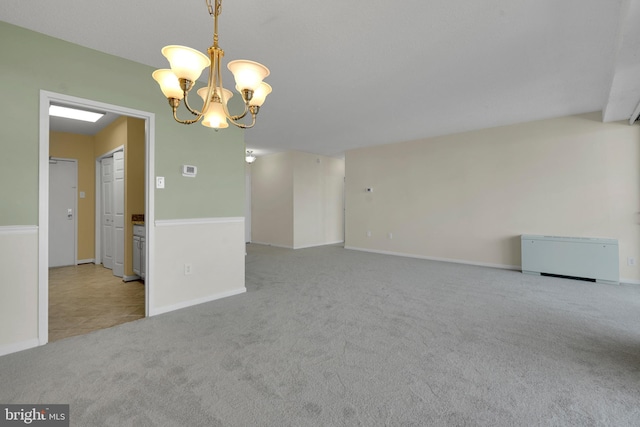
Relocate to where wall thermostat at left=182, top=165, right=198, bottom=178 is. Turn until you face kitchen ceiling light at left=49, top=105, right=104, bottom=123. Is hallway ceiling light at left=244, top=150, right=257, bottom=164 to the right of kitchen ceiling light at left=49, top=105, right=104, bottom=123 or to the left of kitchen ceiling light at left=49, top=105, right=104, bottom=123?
right

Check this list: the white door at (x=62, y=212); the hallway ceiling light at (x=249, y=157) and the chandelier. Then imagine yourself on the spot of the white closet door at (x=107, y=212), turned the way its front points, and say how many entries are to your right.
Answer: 1

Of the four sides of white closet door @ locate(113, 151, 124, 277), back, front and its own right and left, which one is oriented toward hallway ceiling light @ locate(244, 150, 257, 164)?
back

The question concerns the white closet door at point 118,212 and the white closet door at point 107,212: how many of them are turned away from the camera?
0

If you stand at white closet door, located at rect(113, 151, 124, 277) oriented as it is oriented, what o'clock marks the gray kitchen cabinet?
The gray kitchen cabinet is roughly at 10 o'clock from the white closet door.

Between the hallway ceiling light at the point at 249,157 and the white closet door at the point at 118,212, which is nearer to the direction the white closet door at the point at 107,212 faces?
the white closet door

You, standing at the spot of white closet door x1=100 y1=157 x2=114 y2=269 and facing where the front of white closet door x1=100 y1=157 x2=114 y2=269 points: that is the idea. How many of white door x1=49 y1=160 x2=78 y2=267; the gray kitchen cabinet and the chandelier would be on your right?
1

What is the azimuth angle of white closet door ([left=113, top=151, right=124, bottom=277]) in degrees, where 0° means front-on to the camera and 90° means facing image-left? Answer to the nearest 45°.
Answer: approximately 45°

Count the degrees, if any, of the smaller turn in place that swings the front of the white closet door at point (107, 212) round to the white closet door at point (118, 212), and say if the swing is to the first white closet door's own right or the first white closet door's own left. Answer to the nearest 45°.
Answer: approximately 45° to the first white closet door's own left

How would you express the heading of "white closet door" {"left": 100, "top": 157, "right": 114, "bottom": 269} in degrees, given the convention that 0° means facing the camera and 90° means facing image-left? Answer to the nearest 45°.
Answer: approximately 45°

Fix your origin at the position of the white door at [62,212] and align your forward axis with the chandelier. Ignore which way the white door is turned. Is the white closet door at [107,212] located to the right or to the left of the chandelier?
left

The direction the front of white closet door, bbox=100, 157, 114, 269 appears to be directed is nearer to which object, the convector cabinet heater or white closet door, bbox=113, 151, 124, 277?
the white closet door
